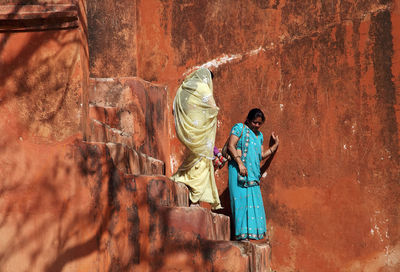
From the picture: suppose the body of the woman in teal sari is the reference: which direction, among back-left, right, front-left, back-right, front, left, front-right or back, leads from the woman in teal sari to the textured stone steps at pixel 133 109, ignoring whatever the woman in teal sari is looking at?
back-right

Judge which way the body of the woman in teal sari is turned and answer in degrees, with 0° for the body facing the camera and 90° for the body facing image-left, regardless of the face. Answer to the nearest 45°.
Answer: approximately 315°

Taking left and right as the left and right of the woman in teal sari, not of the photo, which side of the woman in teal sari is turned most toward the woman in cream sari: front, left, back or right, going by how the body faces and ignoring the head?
right
